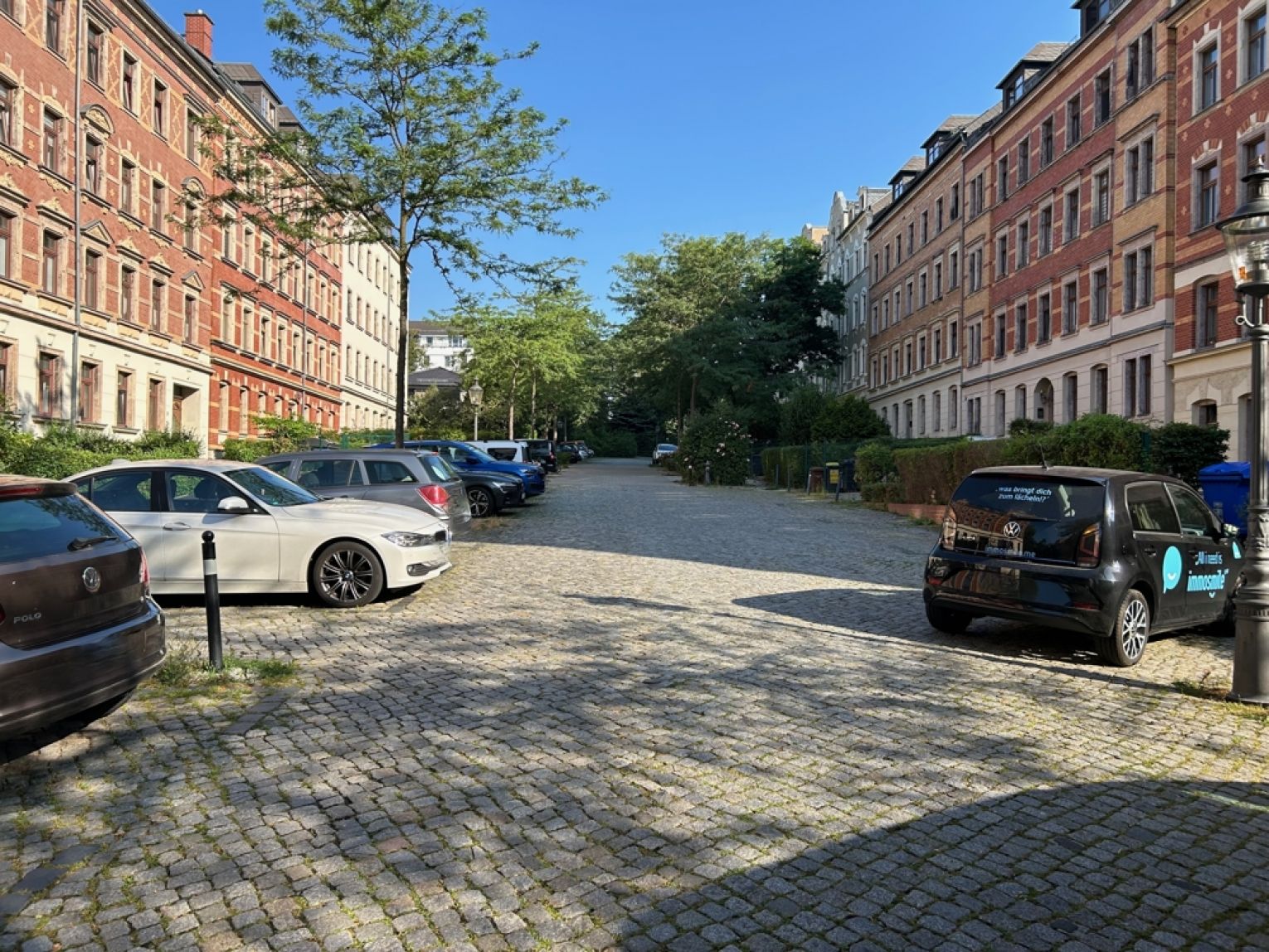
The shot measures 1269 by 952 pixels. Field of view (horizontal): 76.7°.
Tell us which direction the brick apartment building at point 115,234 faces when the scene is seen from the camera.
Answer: facing the viewer and to the right of the viewer

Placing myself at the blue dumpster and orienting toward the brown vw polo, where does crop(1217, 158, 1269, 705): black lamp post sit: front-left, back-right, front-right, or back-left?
front-left

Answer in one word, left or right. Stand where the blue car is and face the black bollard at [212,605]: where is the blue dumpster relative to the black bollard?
left

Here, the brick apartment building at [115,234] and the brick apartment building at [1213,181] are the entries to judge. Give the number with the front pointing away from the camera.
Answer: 0

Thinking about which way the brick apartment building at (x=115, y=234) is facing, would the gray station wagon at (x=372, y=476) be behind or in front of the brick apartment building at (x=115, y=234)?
in front

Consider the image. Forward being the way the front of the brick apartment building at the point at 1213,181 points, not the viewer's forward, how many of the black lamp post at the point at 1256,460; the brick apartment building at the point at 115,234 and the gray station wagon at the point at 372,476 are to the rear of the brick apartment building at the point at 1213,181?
0

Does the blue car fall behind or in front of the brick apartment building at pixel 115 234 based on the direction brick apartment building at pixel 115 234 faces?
in front

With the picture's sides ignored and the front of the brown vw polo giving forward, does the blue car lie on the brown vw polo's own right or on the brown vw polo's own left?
on the brown vw polo's own right

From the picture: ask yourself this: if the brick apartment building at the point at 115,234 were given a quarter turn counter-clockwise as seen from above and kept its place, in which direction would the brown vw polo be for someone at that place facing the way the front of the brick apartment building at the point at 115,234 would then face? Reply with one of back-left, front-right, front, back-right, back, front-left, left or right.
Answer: back-right

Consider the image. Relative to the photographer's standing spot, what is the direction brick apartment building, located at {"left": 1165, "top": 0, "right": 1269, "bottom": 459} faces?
facing the viewer and to the left of the viewer

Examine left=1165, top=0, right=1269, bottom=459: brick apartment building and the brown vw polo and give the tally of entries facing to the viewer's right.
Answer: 0

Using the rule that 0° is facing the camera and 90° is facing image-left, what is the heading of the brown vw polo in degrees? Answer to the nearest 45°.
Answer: approximately 135°

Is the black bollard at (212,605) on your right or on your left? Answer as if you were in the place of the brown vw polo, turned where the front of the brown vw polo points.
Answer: on your right

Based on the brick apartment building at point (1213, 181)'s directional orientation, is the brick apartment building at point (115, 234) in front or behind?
in front
